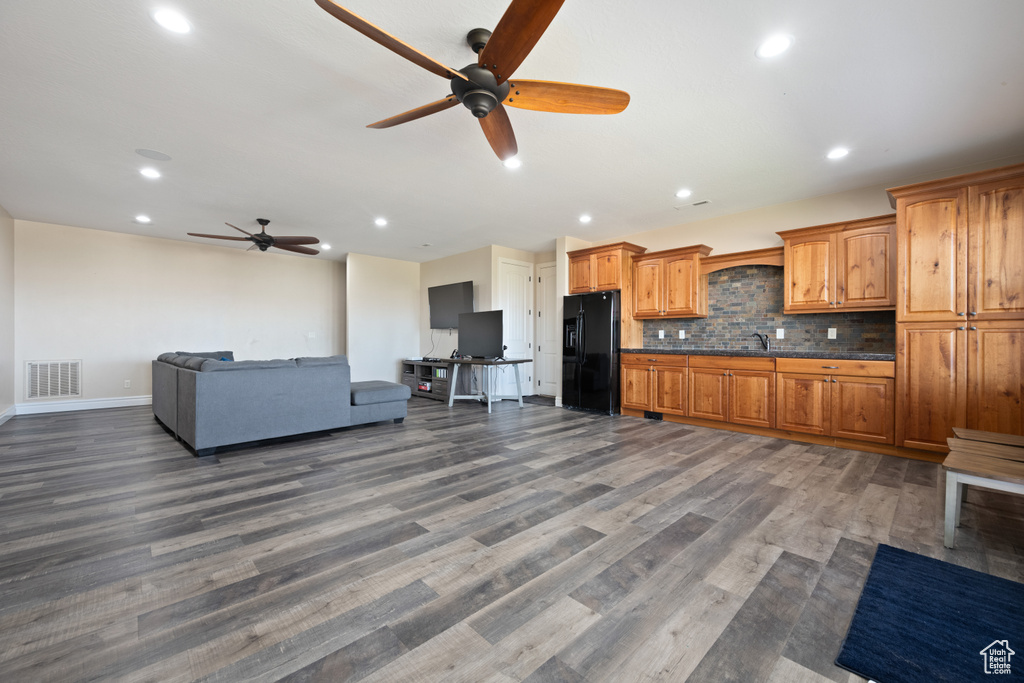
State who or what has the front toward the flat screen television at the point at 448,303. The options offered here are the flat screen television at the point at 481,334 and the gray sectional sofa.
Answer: the gray sectional sofa

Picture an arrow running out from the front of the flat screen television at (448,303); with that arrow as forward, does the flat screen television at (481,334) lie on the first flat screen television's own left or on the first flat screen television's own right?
on the first flat screen television's own left

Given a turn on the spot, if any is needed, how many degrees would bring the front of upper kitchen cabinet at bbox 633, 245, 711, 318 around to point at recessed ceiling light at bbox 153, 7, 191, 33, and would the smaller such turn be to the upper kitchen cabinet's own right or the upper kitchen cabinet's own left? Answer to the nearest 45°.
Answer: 0° — it already faces it

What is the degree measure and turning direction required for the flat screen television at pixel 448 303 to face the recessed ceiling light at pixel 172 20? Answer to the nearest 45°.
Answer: approximately 45° to its left

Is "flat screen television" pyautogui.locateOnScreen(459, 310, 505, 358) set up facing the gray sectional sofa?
yes

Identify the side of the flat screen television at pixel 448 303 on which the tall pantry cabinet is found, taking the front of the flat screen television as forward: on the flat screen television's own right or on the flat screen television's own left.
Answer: on the flat screen television's own left

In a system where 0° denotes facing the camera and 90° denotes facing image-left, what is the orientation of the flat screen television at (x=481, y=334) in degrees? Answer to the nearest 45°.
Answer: approximately 45°

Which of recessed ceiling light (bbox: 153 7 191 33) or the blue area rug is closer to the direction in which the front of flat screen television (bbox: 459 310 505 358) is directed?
the recessed ceiling light

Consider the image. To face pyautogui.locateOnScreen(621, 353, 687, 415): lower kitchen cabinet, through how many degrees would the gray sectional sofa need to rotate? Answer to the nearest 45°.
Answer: approximately 45° to its right

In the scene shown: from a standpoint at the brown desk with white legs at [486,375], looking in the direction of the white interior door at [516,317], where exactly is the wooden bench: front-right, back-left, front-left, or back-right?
back-right

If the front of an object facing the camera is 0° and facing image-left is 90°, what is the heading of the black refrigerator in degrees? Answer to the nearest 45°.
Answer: approximately 45°

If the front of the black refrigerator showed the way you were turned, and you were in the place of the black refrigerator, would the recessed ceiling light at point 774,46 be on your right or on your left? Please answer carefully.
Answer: on your left

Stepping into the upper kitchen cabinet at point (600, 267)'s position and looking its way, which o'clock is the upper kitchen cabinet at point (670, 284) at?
the upper kitchen cabinet at point (670, 284) is roughly at 8 o'clock from the upper kitchen cabinet at point (600, 267).

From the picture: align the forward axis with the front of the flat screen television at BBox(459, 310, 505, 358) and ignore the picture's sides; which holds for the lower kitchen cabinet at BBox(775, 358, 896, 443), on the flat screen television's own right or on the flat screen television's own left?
on the flat screen television's own left

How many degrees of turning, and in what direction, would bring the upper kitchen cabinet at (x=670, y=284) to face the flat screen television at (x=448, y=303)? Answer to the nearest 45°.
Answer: approximately 45° to its right

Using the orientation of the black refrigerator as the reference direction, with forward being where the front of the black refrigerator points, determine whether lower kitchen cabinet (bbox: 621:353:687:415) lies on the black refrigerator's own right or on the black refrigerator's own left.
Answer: on the black refrigerator's own left
